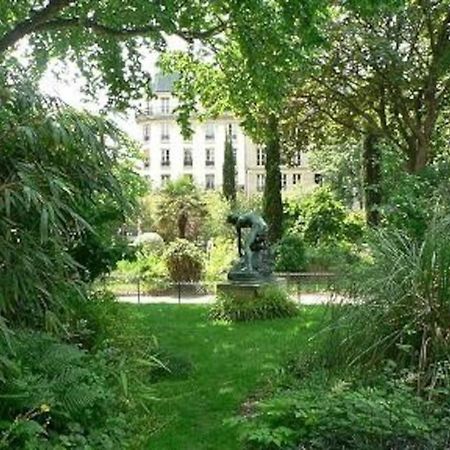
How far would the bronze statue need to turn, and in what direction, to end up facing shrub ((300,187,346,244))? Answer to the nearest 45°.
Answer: approximately 90° to its right

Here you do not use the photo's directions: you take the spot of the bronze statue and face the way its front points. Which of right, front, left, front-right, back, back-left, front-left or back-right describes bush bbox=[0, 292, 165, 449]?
left

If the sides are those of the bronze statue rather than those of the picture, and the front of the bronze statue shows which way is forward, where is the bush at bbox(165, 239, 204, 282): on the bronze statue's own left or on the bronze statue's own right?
on the bronze statue's own right

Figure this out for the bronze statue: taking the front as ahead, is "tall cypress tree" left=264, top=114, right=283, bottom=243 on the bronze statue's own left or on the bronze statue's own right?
on the bronze statue's own right

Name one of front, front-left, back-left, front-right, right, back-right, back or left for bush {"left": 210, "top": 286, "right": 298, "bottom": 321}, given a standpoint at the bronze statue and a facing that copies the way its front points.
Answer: left

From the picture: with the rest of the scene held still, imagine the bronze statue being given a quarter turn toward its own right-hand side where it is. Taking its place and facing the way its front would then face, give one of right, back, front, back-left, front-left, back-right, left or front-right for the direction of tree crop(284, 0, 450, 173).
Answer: front-right

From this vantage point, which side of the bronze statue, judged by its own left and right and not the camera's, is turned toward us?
left

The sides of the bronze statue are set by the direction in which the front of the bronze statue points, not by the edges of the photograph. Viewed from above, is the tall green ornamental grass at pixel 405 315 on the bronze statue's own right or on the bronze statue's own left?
on the bronze statue's own left

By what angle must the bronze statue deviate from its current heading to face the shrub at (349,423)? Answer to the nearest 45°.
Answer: approximately 90° to its left
